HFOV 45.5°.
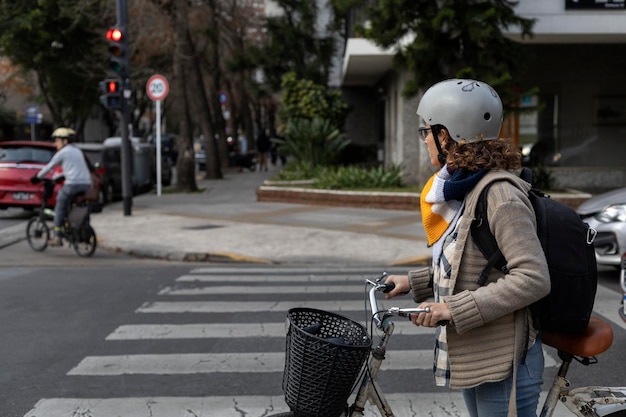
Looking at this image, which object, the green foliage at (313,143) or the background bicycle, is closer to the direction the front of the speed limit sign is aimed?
the background bicycle

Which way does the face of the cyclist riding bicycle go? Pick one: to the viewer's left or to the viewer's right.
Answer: to the viewer's left

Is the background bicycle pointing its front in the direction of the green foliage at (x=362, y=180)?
no

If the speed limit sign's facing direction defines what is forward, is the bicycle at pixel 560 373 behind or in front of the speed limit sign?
in front

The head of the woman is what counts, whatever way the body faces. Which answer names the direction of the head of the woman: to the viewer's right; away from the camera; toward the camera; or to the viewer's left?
to the viewer's left

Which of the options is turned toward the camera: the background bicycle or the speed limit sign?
the speed limit sign

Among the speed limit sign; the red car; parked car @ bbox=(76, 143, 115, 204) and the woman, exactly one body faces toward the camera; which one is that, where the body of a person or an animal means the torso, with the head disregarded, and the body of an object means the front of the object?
the speed limit sign

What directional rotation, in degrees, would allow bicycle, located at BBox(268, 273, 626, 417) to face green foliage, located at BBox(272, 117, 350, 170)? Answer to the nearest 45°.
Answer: approximately 90° to its right

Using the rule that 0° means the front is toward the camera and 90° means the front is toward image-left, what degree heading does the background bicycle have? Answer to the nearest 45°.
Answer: approximately 135°

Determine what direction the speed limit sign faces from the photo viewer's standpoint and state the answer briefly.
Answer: facing the viewer

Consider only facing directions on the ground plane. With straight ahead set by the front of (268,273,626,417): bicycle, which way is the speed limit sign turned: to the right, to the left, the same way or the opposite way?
to the left

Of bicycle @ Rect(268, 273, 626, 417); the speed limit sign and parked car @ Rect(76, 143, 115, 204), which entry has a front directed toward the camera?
the speed limit sign

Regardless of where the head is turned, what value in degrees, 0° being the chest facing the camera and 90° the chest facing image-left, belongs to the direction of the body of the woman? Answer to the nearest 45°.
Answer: approximately 90°

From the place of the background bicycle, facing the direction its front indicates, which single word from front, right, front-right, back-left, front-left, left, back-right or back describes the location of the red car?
front-right

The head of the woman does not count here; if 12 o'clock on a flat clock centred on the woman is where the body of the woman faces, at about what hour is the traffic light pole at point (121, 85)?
The traffic light pole is roughly at 2 o'clock from the woman.
